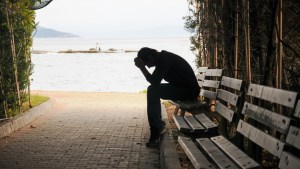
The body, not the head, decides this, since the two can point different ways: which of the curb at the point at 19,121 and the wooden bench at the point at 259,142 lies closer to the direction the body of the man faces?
the curb

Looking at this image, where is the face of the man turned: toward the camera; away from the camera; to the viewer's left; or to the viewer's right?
to the viewer's left

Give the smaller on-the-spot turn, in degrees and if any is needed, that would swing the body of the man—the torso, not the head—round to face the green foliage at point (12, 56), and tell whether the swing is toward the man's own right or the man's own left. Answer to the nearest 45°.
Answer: approximately 45° to the man's own right

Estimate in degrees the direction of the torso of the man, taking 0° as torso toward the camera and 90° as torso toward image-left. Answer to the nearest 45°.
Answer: approximately 90°

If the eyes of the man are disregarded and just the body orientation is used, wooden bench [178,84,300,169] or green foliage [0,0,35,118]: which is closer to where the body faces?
the green foliage
